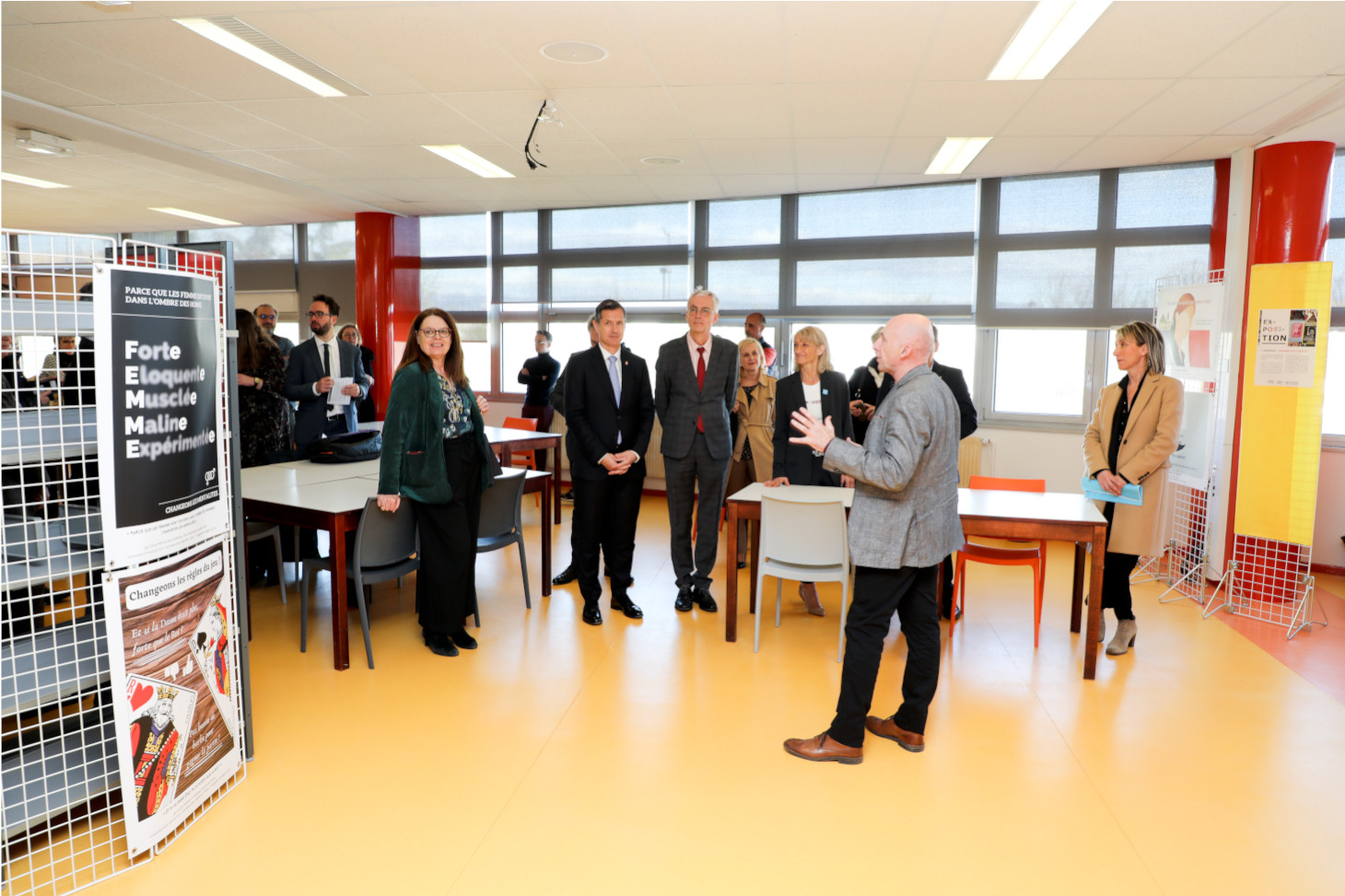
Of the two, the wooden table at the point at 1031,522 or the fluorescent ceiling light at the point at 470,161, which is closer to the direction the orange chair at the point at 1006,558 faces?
the wooden table

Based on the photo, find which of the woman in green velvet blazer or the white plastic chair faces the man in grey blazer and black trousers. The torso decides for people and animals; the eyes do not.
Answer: the woman in green velvet blazer

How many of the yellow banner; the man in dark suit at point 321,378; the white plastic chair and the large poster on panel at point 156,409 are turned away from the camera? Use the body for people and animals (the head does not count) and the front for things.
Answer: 1

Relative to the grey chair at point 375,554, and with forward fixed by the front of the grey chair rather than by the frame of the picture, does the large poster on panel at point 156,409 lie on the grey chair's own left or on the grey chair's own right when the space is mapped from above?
on the grey chair's own left

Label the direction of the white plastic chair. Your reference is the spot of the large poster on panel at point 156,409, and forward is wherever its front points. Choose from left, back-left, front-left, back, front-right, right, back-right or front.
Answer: front-left

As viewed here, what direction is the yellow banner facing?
toward the camera

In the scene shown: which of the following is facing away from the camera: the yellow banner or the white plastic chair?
the white plastic chair

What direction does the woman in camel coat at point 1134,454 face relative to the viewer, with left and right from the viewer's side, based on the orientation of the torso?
facing the viewer and to the left of the viewer

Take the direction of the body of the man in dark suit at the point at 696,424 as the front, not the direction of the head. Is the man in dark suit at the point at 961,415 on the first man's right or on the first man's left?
on the first man's left

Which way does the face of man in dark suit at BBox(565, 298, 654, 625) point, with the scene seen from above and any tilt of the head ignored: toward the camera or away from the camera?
toward the camera

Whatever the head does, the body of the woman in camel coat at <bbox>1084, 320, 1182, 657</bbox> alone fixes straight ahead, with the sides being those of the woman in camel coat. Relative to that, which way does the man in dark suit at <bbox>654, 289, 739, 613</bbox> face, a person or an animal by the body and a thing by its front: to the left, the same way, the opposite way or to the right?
to the left

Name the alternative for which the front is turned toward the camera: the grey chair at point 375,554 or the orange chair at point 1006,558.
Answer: the orange chair

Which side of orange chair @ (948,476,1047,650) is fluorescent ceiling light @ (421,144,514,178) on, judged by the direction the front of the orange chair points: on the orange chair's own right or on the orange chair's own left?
on the orange chair's own right

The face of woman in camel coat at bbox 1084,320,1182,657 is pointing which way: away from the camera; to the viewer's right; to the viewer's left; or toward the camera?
to the viewer's left

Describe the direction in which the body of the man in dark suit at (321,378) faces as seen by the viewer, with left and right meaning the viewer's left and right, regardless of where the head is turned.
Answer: facing the viewer

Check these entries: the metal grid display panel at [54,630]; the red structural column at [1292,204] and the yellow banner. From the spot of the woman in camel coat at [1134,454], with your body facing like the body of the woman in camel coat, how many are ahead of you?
1

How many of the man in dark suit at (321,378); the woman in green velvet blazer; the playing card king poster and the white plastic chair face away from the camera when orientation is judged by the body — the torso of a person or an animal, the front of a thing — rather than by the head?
1

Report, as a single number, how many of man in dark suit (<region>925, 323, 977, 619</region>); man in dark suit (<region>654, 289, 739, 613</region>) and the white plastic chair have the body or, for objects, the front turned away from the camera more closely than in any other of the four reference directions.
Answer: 1

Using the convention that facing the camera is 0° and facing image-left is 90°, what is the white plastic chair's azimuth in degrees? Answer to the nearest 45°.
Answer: approximately 180°

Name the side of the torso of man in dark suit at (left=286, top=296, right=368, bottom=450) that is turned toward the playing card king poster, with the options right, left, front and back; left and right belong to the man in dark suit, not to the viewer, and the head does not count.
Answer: front
